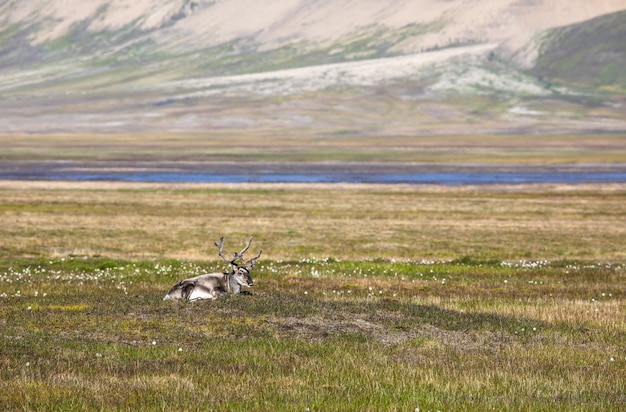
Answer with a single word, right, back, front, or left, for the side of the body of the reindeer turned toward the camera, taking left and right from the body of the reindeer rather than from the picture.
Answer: right
